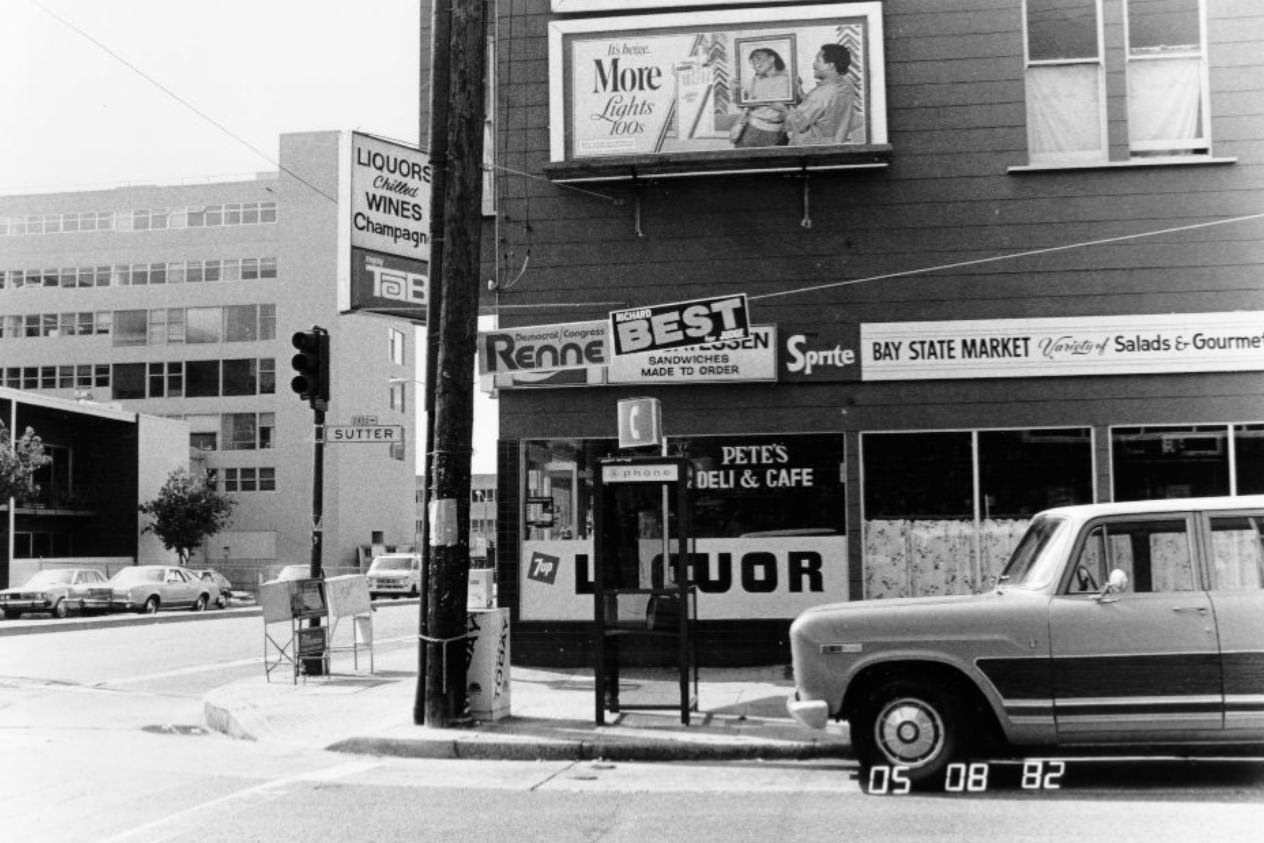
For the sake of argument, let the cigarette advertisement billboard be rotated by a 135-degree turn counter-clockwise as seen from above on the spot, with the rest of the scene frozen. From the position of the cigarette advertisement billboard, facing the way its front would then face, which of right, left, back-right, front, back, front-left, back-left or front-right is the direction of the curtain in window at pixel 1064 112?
front-right

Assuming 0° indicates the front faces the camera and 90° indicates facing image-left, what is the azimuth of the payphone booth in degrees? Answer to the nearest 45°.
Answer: approximately 0°

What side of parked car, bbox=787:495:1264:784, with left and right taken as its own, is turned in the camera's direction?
left

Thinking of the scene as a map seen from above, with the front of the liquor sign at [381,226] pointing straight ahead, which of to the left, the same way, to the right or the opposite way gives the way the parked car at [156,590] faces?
to the right

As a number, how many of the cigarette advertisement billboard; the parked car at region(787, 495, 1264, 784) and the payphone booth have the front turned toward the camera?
2

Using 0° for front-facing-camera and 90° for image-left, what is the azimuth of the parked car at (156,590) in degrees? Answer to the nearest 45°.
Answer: approximately 45°

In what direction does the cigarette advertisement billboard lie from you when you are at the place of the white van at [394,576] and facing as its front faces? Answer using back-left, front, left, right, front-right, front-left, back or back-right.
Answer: front-left

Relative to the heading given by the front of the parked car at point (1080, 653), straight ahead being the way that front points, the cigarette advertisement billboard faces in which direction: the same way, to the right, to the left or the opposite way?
to the left

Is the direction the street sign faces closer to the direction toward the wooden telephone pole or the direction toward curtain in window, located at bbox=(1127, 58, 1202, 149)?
the wooden telephone pole

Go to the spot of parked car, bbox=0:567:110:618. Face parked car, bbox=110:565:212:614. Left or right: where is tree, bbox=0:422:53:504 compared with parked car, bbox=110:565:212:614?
left
